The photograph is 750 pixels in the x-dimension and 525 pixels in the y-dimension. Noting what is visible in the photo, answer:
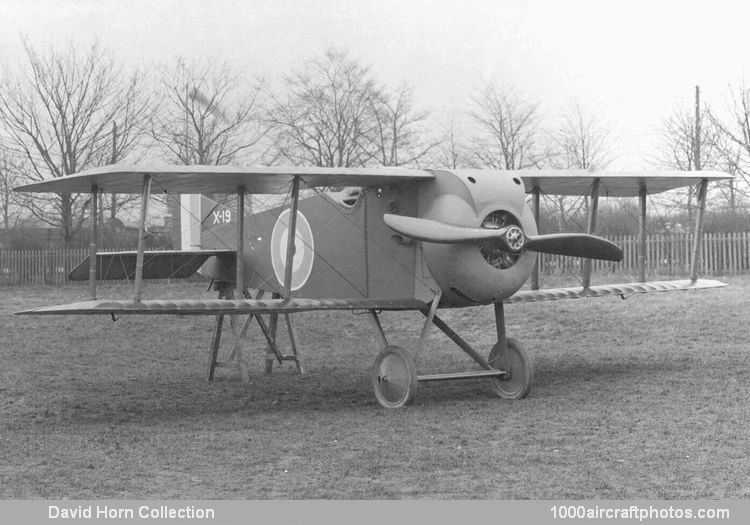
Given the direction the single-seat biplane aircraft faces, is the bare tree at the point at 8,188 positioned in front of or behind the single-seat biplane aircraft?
behind

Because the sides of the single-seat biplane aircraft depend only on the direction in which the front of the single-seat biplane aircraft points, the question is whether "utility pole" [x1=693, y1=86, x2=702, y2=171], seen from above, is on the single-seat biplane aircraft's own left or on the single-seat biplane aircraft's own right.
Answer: on the single-seat biplane aircraft's own left

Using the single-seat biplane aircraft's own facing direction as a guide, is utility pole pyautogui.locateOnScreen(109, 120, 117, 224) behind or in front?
behind

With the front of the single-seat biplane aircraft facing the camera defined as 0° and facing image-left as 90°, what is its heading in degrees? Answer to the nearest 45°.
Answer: approximately 315°
